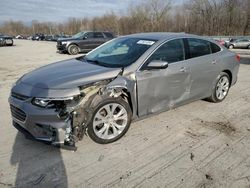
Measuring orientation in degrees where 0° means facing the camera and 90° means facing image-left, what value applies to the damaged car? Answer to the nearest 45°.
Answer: approximately 45°

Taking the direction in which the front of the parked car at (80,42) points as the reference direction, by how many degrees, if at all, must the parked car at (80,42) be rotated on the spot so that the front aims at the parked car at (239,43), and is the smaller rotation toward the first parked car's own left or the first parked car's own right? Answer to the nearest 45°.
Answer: approximately 180°

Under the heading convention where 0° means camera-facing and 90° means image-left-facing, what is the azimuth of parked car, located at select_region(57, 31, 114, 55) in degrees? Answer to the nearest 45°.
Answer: approximately 45°

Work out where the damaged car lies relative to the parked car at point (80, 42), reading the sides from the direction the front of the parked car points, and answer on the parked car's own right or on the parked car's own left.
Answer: on the parked car's own left

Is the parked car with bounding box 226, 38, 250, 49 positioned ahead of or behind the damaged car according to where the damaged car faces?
behind

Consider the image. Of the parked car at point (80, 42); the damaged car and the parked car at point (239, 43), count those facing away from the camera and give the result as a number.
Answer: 0

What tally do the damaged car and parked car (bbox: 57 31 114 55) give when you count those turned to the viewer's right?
0

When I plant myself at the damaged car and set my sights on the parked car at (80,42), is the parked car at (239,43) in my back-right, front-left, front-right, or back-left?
front-right

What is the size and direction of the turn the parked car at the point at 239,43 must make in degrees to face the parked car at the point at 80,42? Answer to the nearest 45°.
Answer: approximately 45° to its left

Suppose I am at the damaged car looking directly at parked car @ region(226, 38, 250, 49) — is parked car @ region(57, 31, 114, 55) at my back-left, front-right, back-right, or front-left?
front-left

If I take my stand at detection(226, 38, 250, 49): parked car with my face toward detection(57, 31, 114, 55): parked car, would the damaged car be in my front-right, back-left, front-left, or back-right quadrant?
front-left

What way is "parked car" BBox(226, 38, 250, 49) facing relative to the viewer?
to the viewer's left

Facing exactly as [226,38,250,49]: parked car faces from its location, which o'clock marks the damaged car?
The damaged car is roughly at 9 o'clock from the parked car.

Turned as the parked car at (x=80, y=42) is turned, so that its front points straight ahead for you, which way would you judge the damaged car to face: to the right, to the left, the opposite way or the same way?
the same way
